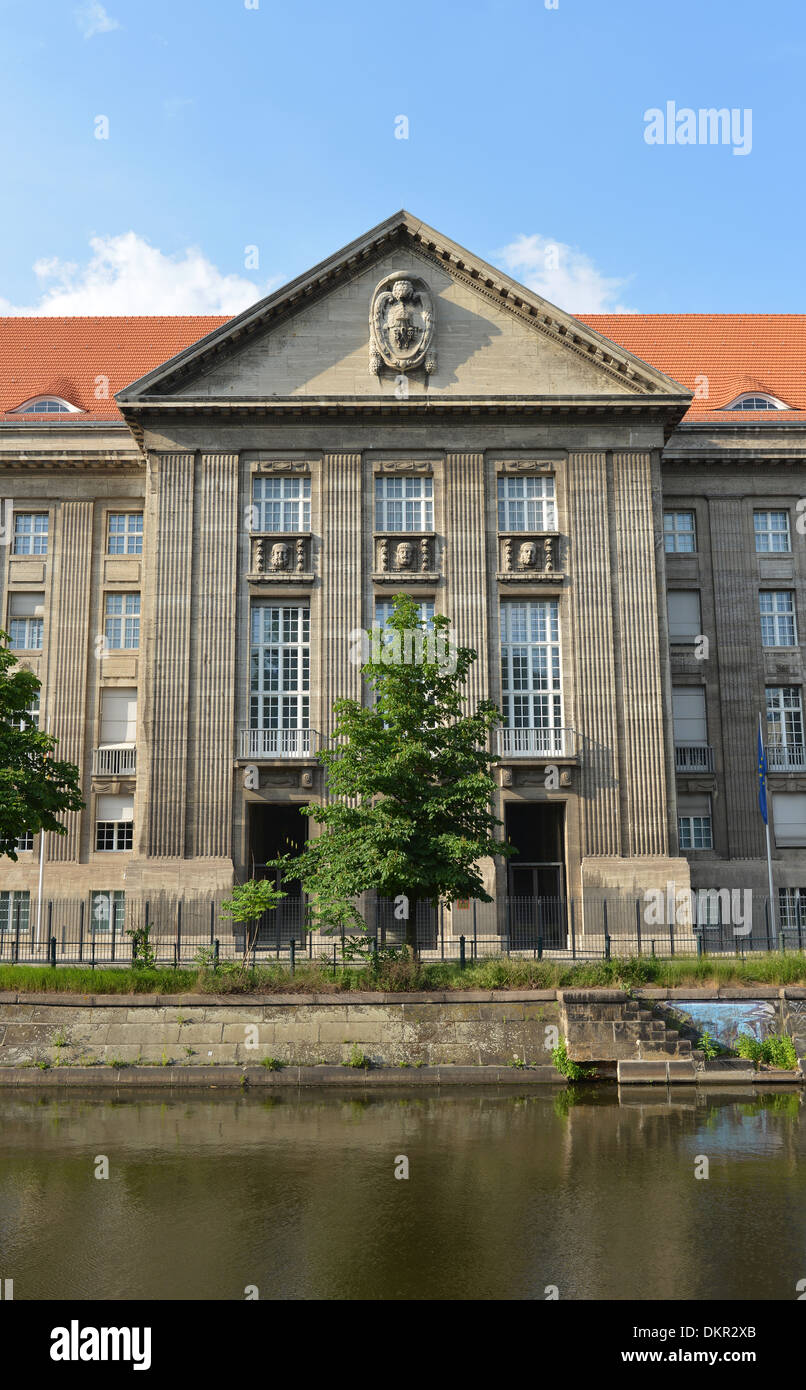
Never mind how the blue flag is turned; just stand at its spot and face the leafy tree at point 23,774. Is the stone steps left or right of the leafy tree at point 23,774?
left

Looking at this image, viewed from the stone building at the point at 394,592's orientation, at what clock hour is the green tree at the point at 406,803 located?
The green tree is roughly at 12 o'clock from the stone building.

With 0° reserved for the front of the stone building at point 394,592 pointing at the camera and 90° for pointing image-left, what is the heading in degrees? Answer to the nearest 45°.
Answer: approximately 0°

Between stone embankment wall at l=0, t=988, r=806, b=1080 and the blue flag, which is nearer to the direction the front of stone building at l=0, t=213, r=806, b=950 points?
the stone embankment wall

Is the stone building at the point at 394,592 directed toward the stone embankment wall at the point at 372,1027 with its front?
yes

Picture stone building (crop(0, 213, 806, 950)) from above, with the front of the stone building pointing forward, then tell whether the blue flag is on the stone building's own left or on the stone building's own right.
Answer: on the stone building's own left

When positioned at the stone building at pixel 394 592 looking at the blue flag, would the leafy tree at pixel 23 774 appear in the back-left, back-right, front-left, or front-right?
back-right
